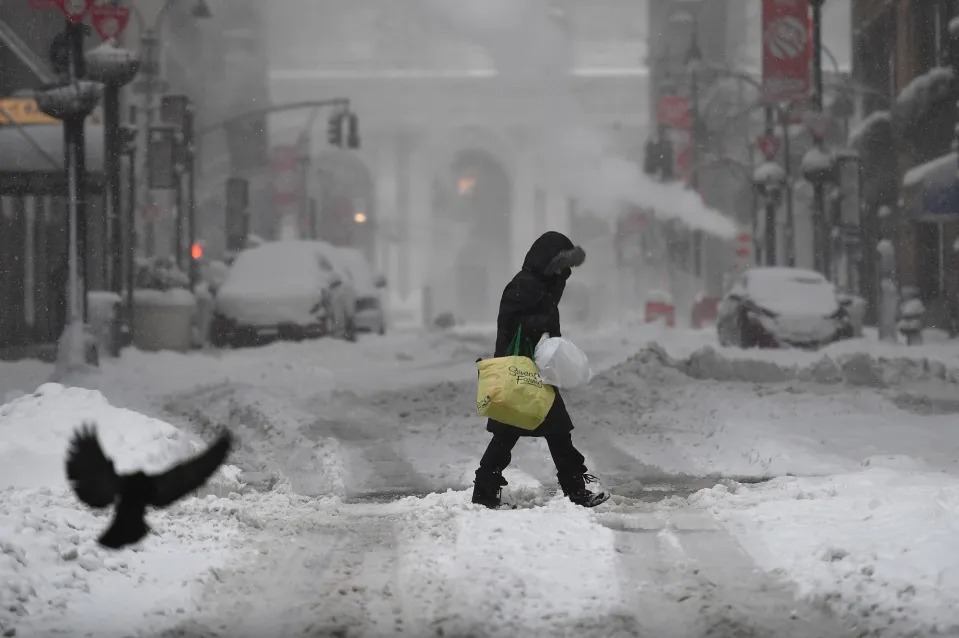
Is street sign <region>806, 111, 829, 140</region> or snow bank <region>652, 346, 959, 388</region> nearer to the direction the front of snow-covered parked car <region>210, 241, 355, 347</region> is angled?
the snow bank

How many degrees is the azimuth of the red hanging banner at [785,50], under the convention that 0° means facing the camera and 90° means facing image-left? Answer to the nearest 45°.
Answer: approximately 0°

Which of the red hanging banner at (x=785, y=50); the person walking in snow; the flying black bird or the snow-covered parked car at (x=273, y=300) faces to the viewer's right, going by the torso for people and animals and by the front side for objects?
the person walking in snow

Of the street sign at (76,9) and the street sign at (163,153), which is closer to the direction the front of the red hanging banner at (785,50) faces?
the street sign at (76,9)

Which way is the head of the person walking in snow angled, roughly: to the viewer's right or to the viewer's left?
to the viewer's right

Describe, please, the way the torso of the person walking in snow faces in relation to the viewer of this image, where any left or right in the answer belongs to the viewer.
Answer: facing to the right of the viewer

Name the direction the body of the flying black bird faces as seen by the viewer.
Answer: away from the camera

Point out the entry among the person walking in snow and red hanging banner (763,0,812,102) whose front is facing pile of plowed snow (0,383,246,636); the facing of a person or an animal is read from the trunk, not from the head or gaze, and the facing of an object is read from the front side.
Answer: the red hanging banner

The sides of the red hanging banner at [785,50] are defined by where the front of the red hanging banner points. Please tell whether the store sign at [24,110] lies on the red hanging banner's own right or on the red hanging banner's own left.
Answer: on the red hanging banner's own right
